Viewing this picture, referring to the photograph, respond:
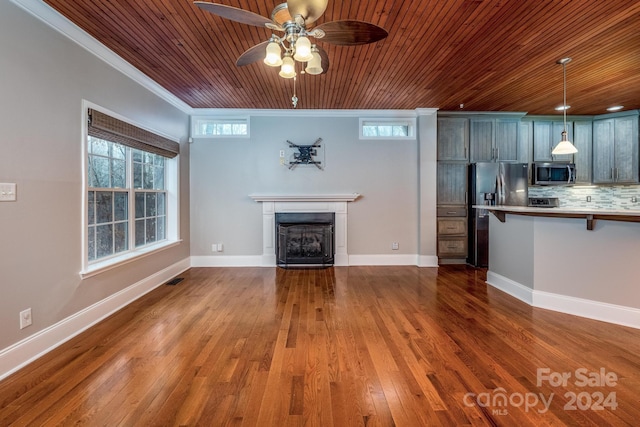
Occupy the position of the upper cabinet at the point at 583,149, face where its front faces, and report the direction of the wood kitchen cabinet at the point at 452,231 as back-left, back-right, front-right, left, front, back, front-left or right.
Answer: front-right

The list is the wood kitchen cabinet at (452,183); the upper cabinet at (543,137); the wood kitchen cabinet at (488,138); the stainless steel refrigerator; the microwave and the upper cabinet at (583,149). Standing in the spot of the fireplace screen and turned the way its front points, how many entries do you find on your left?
6

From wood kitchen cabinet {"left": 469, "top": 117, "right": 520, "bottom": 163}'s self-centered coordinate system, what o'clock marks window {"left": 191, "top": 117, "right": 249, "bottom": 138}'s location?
The window is roughly at 2 o'clock from the wood kitchen cabinet.

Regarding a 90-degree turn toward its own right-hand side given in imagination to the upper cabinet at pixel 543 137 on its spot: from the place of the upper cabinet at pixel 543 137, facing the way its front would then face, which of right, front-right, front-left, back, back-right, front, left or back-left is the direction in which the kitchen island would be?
left

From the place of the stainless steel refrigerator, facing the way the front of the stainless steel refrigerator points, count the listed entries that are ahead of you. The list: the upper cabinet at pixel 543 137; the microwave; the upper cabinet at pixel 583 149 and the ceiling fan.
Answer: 1

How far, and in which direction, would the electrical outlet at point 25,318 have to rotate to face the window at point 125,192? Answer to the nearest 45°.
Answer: approximately 90° to its left

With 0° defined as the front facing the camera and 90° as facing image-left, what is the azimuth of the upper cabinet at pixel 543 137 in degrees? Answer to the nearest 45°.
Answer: approximately 0°

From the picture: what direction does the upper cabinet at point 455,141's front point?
toward the camera

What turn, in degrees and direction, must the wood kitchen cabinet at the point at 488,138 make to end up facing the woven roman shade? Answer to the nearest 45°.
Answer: approximately 45° to its right

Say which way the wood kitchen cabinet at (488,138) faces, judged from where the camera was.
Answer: facing the viewer

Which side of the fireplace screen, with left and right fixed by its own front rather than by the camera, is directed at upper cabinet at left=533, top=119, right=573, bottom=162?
left

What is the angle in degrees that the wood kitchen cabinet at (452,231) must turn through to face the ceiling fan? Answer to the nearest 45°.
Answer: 0° — it already faces it

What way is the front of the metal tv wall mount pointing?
toward the camera

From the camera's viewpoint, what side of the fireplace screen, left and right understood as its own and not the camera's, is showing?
front

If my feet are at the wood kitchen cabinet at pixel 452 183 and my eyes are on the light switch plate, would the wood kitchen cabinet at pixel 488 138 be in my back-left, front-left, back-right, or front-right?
back-left

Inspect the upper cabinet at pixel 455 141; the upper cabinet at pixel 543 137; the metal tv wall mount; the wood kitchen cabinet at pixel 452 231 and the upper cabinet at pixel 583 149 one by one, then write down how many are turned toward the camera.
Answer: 5

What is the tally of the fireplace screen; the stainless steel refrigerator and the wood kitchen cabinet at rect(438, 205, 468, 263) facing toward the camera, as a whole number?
3

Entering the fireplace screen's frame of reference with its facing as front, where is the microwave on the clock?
The microwave is roughly at 9 o'clock from the fireplace screen.
